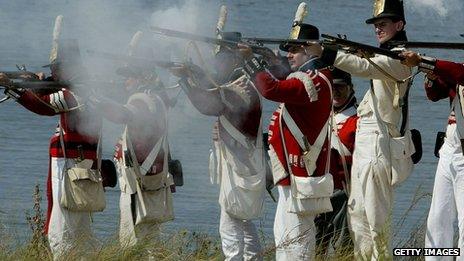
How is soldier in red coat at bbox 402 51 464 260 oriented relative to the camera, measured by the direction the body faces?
to the viewer's left

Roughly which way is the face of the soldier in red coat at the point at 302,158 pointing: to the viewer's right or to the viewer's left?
to the viewer's left

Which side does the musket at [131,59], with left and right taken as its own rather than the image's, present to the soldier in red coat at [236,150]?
back

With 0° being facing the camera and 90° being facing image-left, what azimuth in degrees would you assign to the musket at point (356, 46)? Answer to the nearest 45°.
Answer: approximately 90°

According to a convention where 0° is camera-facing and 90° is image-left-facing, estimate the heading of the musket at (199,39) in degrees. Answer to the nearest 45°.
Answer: approximately 90°

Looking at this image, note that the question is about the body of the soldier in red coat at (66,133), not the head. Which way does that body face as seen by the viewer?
to the viewer's left

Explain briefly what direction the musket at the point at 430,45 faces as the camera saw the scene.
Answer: facing to the left of the viewer

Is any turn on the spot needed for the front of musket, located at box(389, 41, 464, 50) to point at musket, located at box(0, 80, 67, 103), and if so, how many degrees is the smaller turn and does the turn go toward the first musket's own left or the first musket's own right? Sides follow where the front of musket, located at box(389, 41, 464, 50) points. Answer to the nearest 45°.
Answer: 0° — it already faces it

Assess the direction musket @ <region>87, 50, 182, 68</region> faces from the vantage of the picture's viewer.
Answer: facing to the left of the viewer

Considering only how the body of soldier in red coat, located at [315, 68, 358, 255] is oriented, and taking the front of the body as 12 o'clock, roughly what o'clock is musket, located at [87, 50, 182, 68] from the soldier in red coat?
The musket is roughly at 1 o'clock from the soldier in red coat.

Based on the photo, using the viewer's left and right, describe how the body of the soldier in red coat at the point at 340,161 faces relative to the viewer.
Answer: facing the viewer and to the left of the viewer

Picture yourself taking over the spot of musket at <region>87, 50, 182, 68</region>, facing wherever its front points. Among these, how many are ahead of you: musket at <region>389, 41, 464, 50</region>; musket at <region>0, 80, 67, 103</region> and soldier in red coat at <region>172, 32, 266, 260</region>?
1

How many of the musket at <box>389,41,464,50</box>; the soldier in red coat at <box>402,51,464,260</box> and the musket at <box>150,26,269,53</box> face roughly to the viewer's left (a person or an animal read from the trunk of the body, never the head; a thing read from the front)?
3
